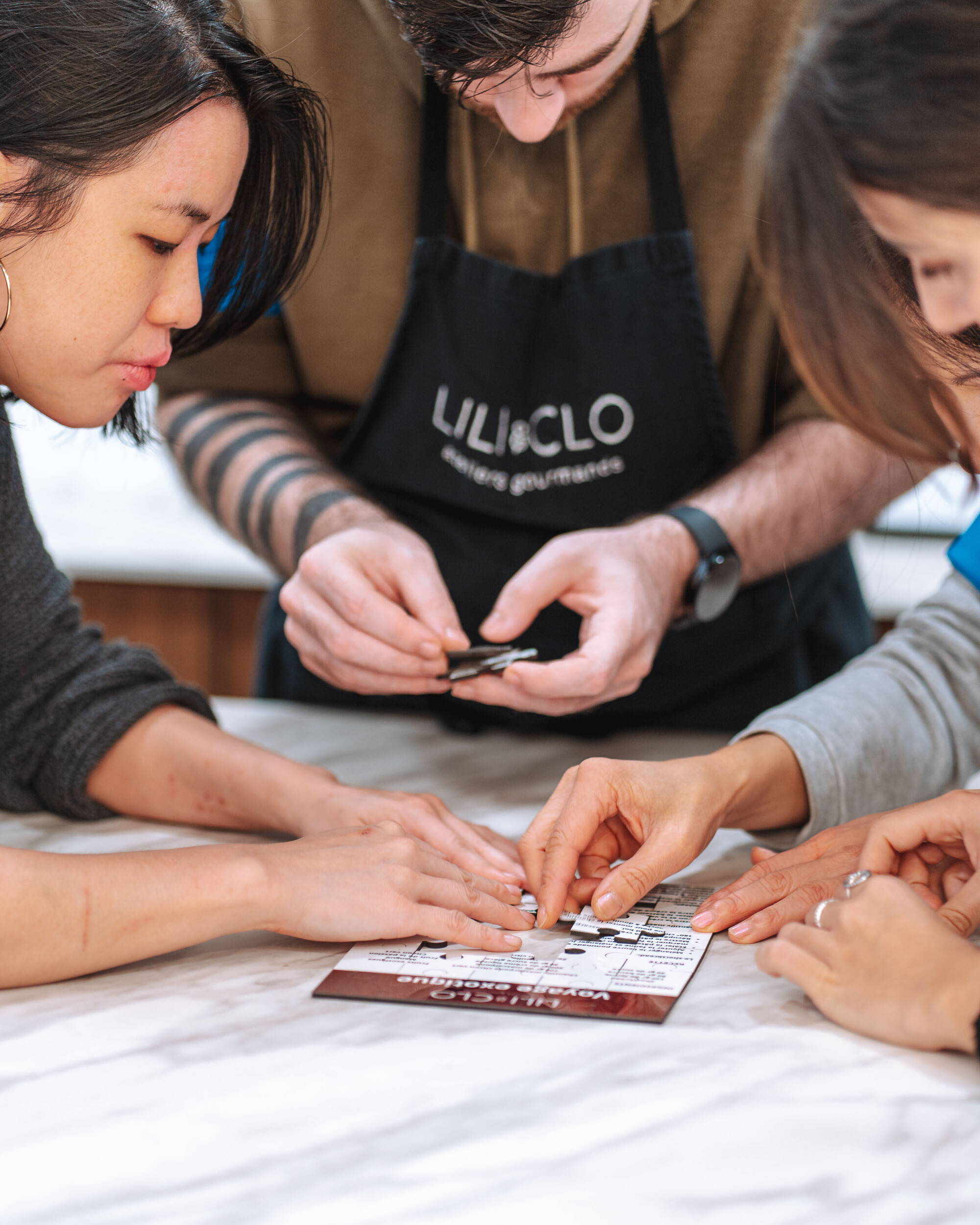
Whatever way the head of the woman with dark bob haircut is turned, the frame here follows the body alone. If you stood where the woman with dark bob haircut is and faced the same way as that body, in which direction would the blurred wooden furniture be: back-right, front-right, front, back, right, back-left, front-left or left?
left

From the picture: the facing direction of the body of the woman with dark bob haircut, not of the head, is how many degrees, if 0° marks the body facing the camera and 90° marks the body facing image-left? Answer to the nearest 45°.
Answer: approximately 270°

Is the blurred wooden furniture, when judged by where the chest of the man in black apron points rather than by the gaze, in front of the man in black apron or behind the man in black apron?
behind

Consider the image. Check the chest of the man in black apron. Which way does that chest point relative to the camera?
toward the camera

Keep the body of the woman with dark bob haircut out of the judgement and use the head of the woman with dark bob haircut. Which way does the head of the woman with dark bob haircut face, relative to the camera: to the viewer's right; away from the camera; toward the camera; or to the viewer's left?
to the viewer's right

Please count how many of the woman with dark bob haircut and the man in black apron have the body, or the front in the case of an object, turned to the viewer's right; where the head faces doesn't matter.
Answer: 1

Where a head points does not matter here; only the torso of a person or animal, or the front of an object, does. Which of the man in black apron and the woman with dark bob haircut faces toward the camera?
the man in black apron

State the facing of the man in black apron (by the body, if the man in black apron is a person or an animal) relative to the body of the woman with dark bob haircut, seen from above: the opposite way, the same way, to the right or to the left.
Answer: to the right
